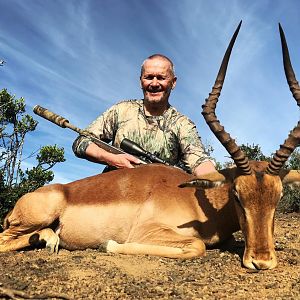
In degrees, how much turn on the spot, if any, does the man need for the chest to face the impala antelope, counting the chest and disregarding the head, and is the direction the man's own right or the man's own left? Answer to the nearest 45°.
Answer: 0° — they already face it

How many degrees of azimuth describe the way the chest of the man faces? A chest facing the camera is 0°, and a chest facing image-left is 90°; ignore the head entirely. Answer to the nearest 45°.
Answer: approximately 0°
